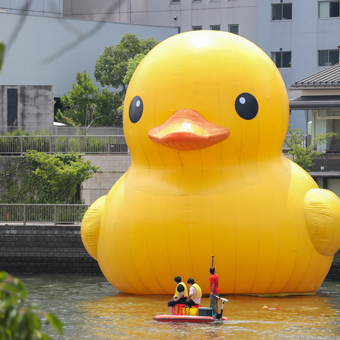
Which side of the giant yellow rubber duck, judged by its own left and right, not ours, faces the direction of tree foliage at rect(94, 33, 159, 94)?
back

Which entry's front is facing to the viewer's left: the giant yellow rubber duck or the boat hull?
the boat hull

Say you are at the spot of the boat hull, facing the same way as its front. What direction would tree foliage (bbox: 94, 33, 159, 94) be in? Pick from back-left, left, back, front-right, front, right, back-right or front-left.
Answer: right

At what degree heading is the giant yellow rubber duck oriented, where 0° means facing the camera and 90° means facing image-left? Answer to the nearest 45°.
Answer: approximately 0°

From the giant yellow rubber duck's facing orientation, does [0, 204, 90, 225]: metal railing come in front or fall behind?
behind

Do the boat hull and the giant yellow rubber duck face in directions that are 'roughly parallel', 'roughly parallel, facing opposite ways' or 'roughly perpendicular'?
roughly perpendicular

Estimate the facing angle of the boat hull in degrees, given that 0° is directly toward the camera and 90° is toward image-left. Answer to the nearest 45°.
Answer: approximately 90°

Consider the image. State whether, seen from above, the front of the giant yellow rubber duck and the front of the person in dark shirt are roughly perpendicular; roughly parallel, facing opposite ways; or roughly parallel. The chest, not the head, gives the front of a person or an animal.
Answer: roughly perpendicular
